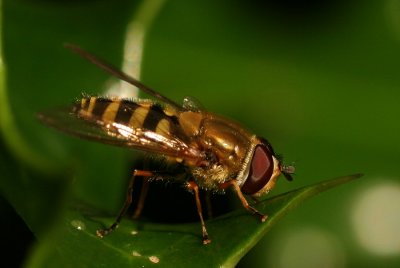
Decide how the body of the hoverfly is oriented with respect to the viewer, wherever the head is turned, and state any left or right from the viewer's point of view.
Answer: facing to the right of the viewer
